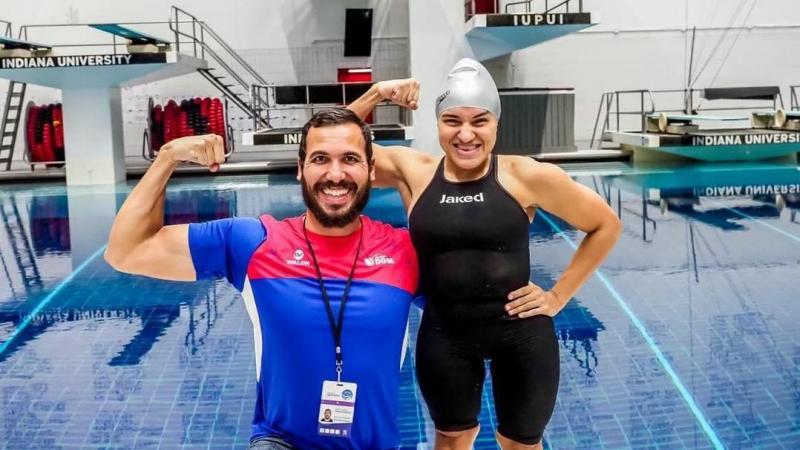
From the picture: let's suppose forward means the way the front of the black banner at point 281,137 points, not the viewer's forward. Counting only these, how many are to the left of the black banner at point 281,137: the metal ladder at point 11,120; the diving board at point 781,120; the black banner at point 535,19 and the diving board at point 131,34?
2

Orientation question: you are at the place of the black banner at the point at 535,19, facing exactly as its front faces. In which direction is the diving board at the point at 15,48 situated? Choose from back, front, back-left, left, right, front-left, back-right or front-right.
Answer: right

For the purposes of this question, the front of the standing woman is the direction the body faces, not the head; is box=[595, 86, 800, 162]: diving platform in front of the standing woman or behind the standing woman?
behind

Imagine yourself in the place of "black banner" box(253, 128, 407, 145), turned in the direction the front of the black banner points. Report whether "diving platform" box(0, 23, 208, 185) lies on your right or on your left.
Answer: on your right

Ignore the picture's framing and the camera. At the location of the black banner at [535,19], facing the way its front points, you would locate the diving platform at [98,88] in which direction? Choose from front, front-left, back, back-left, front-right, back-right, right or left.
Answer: right

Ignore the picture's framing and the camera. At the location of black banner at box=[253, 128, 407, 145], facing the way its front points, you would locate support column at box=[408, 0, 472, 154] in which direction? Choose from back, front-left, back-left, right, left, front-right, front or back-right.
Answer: back-left

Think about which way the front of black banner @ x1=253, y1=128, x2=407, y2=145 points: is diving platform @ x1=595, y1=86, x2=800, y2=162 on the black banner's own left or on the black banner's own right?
on the black banner's own left

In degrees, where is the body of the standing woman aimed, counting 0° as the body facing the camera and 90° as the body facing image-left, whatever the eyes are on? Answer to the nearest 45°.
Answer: approximately 0°

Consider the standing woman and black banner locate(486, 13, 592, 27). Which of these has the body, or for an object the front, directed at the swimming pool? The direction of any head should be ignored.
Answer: the black banner

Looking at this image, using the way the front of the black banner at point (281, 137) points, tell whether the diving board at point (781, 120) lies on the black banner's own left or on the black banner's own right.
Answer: on the black banner's own left
